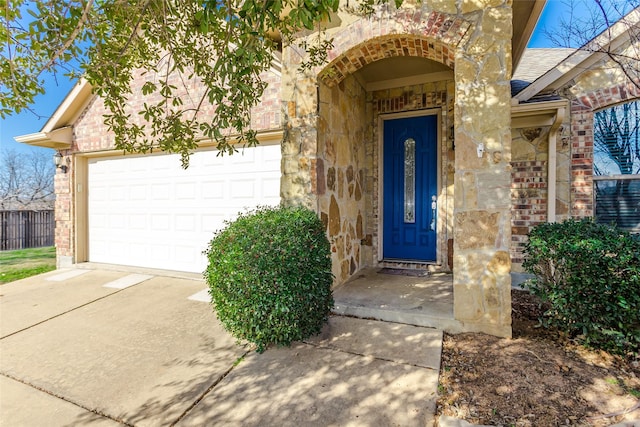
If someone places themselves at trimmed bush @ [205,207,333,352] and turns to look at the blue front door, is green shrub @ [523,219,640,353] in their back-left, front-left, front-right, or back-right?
front-right

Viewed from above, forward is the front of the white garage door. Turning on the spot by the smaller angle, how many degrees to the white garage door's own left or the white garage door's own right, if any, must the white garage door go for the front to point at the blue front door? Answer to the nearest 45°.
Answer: approximately 90° to the white garage door's own left

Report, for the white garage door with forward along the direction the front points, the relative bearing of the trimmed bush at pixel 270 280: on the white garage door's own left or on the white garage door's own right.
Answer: on the white garage door's own left

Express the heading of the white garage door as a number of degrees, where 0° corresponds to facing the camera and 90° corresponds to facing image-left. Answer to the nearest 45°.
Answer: approximately 45°

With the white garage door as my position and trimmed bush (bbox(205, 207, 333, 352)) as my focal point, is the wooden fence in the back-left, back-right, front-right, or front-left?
back-right

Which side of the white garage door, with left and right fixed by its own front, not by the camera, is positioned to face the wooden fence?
right

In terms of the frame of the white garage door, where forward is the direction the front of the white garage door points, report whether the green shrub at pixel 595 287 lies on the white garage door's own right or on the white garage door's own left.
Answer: on the white garage door's own left
